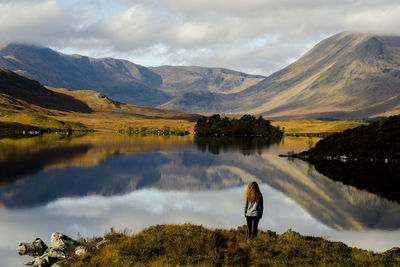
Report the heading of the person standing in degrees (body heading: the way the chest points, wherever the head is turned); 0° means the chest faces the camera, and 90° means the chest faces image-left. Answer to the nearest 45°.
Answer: approximately 180°

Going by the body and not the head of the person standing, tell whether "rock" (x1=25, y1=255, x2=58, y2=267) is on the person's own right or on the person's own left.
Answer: on the person's own left

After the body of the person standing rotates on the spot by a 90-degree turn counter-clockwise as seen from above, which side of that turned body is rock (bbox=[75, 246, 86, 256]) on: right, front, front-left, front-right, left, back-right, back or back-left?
front

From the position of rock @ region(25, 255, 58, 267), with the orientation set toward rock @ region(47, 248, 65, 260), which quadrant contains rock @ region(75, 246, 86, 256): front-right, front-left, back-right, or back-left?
front-right

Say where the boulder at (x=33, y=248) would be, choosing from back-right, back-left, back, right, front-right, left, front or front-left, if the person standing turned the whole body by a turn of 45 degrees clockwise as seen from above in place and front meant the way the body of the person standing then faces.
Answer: back-left

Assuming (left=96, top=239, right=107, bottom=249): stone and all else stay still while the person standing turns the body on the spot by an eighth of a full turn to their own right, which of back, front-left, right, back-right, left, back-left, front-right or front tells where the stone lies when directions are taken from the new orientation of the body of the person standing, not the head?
back-left

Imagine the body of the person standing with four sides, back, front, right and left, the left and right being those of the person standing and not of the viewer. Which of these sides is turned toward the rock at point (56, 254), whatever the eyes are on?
left

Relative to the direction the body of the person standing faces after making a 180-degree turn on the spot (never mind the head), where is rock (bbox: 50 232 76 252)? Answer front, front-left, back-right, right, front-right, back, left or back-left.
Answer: right
